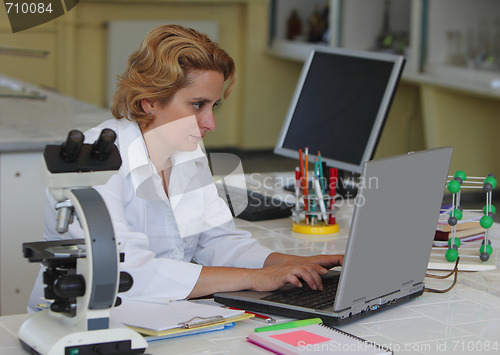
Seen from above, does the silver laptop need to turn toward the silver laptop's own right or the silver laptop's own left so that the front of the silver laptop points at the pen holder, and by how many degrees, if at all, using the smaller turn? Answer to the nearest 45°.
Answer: approximately 45° to the silver laptop's own right

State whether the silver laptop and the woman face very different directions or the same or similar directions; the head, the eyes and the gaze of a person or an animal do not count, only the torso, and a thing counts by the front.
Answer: very different directions

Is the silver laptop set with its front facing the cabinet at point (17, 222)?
yes

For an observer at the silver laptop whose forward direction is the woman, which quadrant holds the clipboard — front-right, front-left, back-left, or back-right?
front-left

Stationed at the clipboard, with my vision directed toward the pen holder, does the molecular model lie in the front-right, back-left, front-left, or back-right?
front-right

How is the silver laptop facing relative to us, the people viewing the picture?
facing away from the viewer and to the left of the viewer

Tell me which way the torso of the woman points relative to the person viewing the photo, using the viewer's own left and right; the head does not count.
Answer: facing the viewer and to the right of the viewer

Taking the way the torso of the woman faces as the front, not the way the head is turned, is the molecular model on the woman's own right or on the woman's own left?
on the woman's own left

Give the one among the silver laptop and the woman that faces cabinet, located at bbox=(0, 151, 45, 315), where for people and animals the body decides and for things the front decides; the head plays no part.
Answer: the silver laptop

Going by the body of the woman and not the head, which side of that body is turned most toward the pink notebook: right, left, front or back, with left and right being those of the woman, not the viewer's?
front
